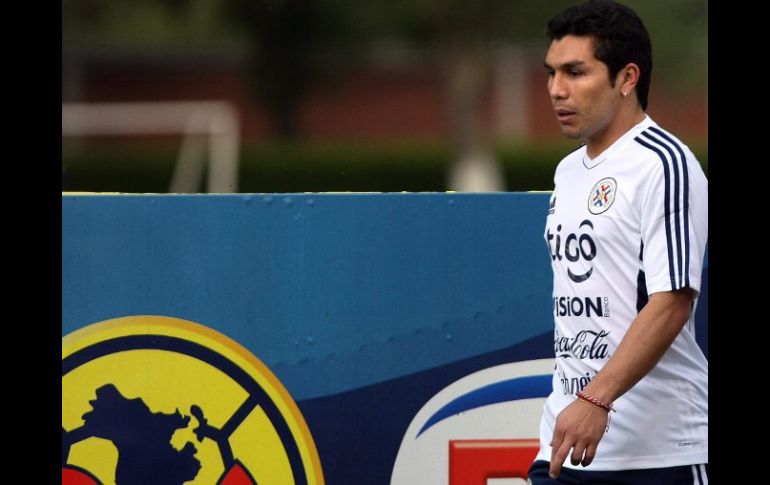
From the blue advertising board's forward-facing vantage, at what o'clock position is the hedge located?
The hedge is roughly at 6 o'clock from the blue advertising board.

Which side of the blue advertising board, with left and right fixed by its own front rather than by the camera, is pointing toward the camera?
front

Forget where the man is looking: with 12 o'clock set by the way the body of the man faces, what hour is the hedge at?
The hedge is roughly at 4 o'clock from the man.

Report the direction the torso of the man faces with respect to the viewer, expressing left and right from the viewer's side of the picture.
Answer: facing the viewer and to the left of the viewer
